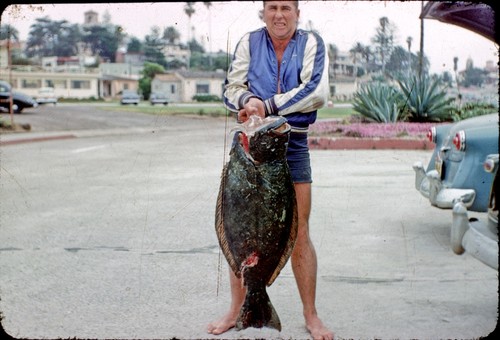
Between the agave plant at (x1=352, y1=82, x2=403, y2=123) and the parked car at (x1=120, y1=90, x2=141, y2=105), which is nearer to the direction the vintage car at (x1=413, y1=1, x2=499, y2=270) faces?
the agave plant

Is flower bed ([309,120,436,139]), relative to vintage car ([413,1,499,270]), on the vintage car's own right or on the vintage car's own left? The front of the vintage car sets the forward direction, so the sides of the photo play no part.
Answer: on the vintage car's own left

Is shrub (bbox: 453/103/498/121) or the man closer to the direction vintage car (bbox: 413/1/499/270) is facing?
the shrub

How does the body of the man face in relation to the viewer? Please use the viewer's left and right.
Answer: facing the viewer

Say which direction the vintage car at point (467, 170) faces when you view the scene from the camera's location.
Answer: facing away from the viewer and to the right of the viewer

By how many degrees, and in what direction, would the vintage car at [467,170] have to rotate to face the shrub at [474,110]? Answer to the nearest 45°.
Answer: approximately 45° to its left

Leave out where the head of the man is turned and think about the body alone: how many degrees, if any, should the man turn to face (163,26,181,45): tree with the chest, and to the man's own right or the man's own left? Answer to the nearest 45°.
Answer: approximately 135° to the man's own right

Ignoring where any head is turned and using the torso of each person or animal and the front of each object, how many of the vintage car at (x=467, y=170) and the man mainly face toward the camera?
1
